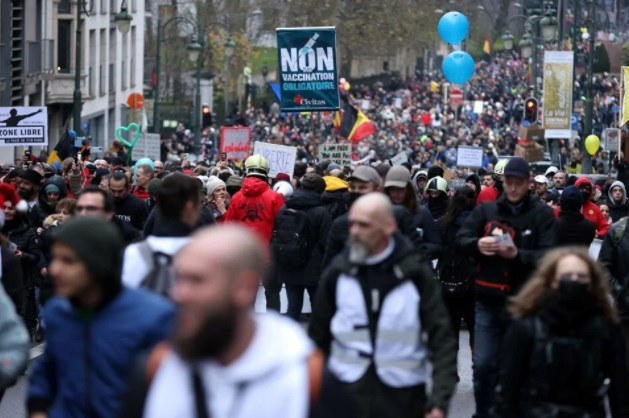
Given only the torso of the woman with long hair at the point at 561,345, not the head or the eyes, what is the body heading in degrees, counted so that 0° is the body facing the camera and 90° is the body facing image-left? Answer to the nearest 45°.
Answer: approximately 0°

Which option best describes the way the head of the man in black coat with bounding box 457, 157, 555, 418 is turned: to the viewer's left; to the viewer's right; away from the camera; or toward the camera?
toward the camera

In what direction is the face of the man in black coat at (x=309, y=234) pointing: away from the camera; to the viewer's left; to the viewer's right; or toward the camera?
away from the camera

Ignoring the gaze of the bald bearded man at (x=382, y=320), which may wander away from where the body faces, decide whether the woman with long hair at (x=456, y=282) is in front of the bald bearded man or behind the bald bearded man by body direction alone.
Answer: behind

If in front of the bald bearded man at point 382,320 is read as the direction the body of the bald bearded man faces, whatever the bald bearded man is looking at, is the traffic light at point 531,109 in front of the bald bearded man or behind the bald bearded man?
behind

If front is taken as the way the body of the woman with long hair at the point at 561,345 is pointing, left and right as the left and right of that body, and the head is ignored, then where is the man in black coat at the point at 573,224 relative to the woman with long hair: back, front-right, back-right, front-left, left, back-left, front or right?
back

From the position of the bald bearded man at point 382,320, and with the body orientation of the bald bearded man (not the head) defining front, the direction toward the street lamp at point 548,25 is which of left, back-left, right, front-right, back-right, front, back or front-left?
back-right
